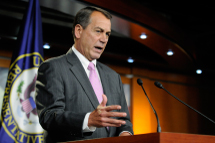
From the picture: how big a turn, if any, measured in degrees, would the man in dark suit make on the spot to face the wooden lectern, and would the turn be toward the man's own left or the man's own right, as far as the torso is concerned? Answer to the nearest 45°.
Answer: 0° — they already face it

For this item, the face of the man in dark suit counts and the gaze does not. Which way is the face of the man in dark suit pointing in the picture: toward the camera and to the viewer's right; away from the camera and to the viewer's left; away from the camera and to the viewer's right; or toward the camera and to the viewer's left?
toward the camera and to the viewer's right

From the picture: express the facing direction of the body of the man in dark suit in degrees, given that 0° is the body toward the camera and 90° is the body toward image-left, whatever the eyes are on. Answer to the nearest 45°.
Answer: approximately 315°
